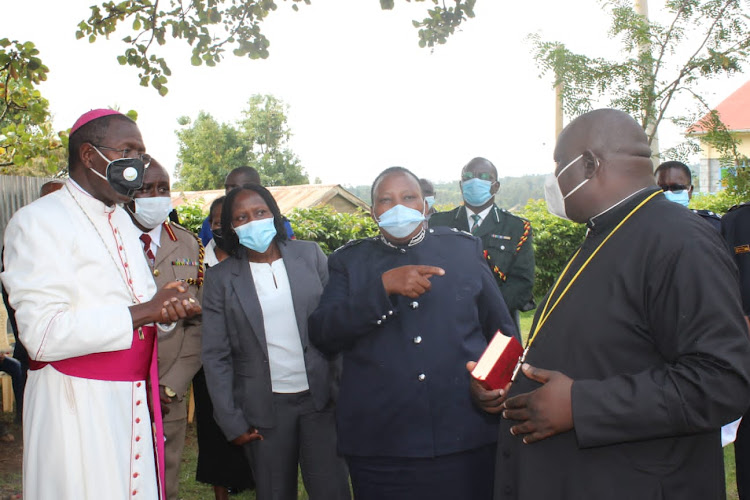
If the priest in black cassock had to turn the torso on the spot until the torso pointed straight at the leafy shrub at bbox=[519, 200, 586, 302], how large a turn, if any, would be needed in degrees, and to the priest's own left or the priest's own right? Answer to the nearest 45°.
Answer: approximately 90° to the priest's own right

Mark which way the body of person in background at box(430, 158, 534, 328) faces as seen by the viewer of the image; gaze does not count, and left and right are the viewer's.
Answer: facing the viewer

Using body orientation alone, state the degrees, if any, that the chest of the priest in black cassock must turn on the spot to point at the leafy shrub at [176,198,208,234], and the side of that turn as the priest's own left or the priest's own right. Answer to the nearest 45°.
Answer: approximately 45° to the priest's own right

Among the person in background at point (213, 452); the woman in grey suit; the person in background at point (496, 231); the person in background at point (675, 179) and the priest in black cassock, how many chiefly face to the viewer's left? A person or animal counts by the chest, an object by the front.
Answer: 1

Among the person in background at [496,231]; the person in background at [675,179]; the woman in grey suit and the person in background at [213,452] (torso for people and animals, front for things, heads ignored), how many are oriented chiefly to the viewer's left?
0

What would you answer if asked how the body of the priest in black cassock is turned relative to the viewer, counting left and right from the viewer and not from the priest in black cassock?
facing to the left of the viewer

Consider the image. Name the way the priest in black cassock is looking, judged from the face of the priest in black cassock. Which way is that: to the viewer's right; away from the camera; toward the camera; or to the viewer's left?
to the viewer's left

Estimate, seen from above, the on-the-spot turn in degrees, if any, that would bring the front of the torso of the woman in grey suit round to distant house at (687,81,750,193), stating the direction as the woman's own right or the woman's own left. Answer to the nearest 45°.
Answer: approximately 135° to the woman's own left

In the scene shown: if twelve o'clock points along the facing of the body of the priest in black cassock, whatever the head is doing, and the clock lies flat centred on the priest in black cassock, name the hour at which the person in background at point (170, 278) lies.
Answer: The person in background is roughly at 1 o'clock from the priest in black cassock.

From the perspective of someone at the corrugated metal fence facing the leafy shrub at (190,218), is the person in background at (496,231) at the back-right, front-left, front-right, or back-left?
front-right

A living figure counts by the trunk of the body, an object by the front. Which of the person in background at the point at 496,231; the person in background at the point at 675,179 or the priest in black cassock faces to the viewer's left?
the priest in black cassock

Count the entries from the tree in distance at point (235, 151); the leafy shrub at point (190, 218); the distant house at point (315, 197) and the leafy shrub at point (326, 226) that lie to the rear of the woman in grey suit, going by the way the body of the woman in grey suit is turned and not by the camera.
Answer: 4

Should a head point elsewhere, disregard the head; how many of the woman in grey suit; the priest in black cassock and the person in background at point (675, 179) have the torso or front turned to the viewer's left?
1

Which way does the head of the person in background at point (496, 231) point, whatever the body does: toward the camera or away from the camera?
toward the camera
